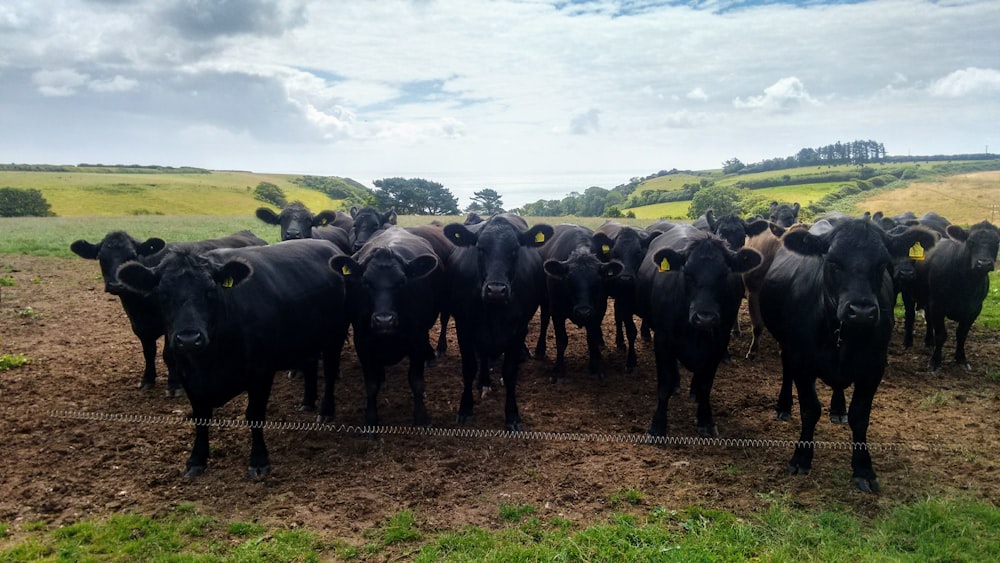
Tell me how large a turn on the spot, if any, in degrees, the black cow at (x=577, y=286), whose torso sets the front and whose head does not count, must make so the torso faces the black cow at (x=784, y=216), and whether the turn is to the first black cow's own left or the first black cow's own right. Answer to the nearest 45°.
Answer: approximately 135° to the first black cow's own left

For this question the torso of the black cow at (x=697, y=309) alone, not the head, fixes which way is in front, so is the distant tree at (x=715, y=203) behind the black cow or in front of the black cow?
behind

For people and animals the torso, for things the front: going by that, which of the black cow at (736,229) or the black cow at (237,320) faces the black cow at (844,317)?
the black cow at (736,229)

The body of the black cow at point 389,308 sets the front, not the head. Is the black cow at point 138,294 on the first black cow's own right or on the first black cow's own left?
on the first black cow's own right

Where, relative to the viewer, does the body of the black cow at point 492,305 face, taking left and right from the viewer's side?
facing the viewer

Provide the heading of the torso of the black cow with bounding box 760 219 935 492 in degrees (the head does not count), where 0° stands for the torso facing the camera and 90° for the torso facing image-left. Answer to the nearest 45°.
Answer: approximately 0°

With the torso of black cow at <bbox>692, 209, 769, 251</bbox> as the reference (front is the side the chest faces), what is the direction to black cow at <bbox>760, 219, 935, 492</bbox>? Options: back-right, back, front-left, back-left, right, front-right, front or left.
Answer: front

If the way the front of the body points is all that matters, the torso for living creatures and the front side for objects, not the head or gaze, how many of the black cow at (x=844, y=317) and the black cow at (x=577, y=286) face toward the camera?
2

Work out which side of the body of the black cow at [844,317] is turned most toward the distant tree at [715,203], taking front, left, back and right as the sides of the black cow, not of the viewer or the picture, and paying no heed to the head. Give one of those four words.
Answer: back

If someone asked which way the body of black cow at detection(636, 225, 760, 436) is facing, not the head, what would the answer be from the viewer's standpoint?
toward the camera

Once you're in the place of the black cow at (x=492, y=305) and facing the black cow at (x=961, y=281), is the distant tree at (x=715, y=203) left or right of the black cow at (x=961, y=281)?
left

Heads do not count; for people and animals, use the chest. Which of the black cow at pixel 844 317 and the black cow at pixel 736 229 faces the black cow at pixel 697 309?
the black cow at pixel 736 229

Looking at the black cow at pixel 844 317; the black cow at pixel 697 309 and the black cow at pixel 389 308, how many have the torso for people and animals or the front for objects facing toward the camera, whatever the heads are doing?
3

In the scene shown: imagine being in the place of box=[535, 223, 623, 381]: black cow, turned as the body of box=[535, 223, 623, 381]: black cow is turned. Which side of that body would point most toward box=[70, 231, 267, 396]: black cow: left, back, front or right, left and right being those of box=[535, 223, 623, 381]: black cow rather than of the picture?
right

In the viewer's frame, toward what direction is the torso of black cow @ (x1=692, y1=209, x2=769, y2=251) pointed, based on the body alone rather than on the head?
toward the camera

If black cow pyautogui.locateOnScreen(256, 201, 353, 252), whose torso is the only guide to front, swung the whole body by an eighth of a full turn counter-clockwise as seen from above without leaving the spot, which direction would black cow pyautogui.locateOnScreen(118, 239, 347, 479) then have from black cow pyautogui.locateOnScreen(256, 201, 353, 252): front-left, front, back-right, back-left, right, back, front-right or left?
front
